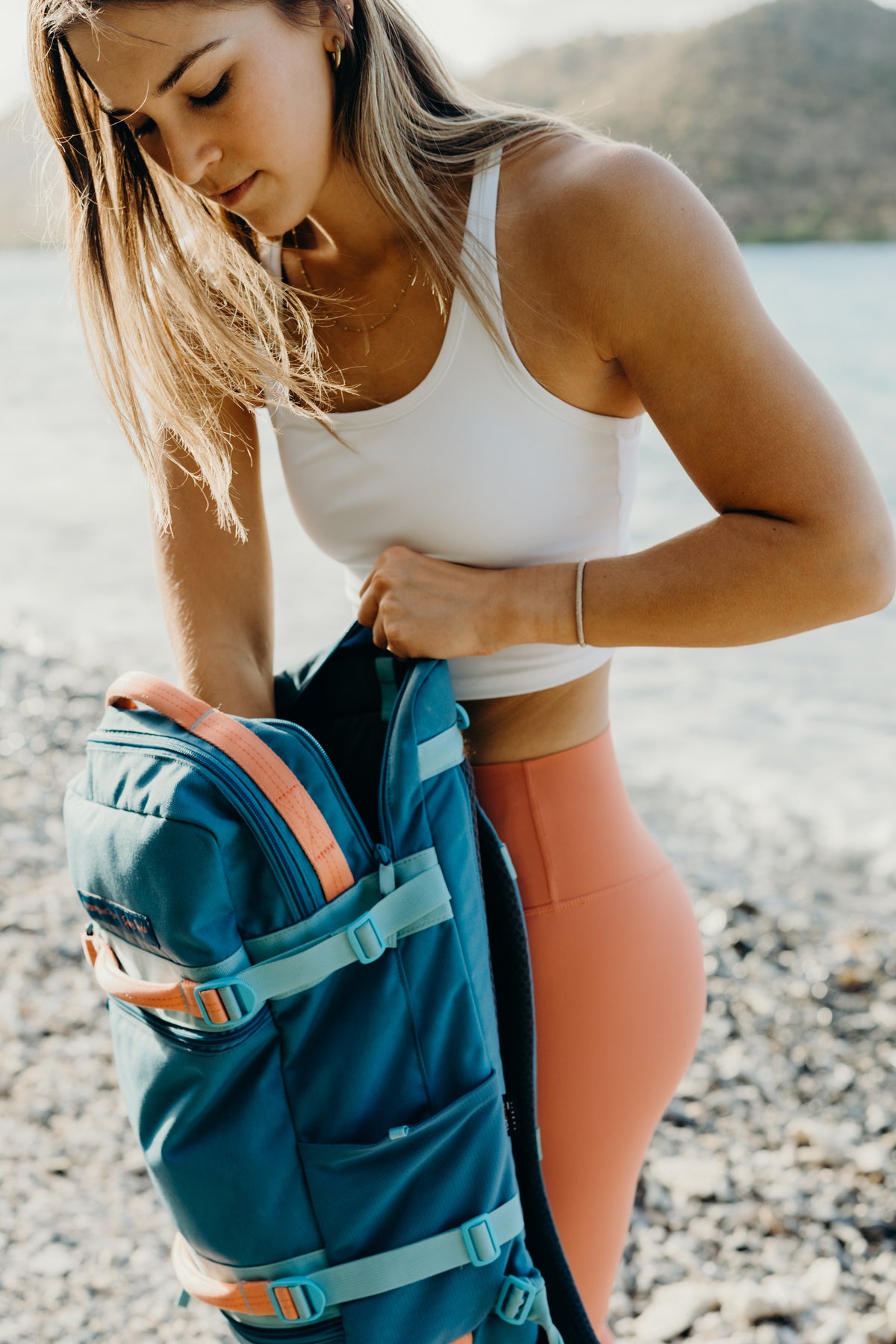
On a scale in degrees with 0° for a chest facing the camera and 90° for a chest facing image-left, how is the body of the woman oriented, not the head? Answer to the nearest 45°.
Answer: approximately 45°
